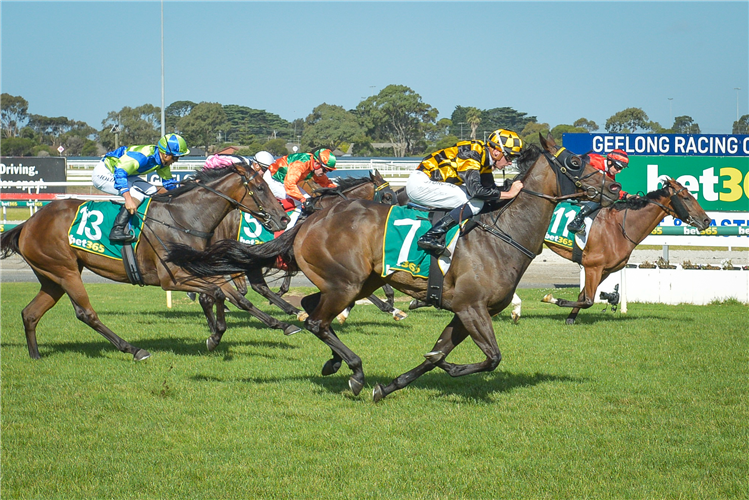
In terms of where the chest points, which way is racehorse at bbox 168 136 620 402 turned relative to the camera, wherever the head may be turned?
to the viewer's right

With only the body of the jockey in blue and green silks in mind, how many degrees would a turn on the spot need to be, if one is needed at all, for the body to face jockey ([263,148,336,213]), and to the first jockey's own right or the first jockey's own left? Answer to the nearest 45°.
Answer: approximately 45° to the first jockey's own left

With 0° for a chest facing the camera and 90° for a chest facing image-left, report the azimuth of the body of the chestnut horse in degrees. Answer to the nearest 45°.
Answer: approximately 270°

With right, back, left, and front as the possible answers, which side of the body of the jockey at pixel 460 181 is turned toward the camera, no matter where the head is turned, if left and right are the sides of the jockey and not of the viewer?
right

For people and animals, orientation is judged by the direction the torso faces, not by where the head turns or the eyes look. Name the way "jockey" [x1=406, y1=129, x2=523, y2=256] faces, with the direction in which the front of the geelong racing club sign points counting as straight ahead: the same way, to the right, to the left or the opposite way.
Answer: to the left

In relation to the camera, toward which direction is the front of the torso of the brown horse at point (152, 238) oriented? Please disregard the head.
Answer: to the viewer's right

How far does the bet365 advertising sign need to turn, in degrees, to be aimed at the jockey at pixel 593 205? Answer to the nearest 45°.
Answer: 0° — it already faces them

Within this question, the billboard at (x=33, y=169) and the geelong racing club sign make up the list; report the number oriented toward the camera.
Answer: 2

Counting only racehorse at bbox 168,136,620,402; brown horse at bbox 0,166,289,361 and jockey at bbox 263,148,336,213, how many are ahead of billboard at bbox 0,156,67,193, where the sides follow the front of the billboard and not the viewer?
3

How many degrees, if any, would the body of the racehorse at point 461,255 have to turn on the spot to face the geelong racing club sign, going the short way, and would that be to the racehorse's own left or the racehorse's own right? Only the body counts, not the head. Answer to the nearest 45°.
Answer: approximately 45° to the racehorse's own left

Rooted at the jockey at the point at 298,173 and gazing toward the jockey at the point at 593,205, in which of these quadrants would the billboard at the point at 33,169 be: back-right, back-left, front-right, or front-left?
back-left
